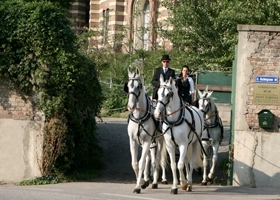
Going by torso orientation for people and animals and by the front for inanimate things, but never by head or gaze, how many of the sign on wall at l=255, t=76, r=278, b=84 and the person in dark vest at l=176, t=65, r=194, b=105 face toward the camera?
2

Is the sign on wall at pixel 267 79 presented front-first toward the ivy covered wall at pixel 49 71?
no

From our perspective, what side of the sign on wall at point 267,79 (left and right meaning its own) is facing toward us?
front

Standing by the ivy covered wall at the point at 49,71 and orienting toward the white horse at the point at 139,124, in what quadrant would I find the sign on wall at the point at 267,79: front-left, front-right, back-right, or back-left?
front-left

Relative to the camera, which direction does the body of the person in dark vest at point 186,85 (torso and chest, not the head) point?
toward the camera

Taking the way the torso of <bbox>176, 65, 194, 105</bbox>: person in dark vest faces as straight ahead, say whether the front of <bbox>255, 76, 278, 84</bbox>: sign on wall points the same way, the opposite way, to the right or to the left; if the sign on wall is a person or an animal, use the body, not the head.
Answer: the same way

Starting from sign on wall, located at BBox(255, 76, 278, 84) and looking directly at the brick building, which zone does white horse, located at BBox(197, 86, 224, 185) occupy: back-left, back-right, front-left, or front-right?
front-left

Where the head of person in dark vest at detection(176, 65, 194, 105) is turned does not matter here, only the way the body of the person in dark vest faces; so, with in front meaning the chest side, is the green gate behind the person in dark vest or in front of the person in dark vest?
behind

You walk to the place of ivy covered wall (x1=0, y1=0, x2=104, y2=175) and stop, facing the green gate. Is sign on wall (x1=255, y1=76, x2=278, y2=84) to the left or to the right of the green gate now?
right

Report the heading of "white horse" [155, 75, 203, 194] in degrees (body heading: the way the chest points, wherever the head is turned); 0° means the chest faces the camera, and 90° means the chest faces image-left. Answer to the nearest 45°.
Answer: approximately 45°

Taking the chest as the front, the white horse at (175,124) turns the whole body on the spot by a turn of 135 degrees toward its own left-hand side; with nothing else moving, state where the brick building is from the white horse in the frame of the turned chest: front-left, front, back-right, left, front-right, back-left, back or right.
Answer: left

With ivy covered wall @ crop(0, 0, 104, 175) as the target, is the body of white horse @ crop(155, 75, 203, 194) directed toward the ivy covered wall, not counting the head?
no

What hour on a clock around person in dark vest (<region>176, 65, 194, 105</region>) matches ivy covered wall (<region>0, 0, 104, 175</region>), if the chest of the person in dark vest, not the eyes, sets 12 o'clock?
The ivy covered wall is roughly at 3 o'clock from the person in dark vest.
